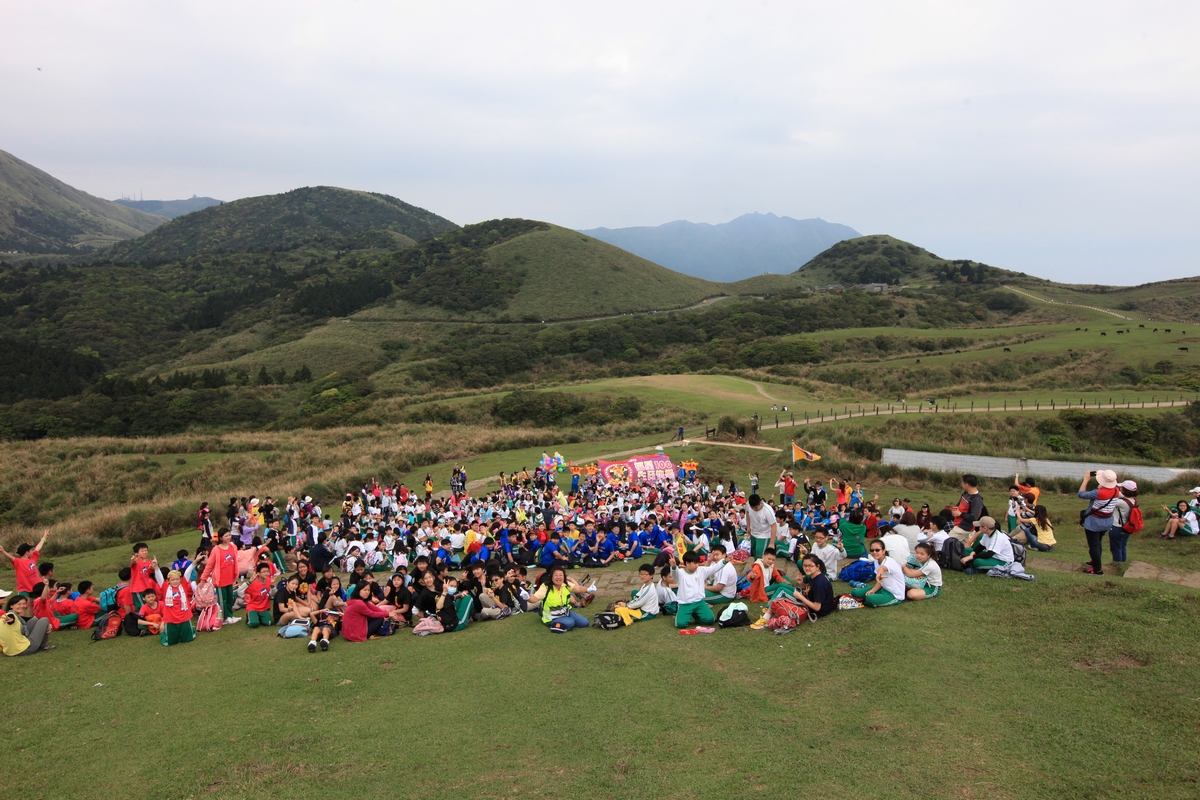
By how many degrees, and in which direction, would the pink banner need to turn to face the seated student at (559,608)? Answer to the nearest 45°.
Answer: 0° — it already faces them

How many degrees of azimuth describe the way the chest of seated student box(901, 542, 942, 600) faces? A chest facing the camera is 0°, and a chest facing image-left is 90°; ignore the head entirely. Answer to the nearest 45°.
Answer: approximately 45°

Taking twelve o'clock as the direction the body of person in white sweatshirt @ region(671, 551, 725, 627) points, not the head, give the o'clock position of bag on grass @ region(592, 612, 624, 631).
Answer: The bag on grass is roughly at 3 o'clock from the person in white sweatshirt.

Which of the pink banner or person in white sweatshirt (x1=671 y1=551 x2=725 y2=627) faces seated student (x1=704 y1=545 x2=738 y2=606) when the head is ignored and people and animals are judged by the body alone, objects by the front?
the pink banner

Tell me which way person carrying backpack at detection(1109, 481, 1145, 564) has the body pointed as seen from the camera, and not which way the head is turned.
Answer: to the viewer's left

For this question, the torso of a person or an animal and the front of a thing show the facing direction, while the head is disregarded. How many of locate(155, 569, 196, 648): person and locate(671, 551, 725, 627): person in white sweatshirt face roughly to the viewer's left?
0

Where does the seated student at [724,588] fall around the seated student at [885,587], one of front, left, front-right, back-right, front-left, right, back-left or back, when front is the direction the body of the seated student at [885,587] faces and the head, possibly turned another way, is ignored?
front-right
